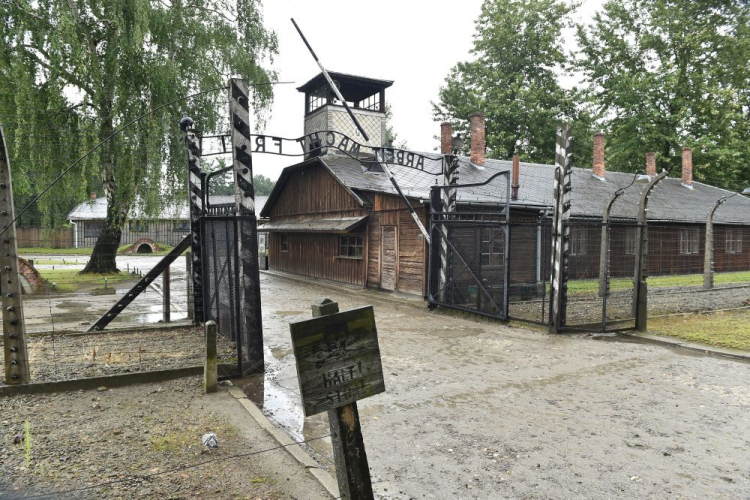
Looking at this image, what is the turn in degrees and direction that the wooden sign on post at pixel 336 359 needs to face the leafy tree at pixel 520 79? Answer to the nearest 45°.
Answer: approximately 180°

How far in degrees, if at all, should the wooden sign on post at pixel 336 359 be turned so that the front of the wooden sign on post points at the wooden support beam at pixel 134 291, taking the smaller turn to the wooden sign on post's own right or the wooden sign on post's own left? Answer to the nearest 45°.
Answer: approximately 135° to the wooden sign on post's own right

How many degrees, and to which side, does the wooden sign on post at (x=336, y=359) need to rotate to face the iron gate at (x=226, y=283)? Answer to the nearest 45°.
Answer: approximately 180°

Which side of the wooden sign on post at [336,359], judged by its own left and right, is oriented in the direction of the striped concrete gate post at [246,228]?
back

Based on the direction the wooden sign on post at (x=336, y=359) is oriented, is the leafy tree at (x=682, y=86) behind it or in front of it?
behind

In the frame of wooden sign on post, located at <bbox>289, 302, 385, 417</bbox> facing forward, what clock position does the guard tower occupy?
The guard tower is roughly at 6 o'clock from the wooden sign on post.

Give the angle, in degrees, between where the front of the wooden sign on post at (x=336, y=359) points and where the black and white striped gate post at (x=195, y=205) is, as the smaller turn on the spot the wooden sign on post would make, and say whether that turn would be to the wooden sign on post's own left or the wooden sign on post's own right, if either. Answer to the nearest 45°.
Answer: approximately 180°

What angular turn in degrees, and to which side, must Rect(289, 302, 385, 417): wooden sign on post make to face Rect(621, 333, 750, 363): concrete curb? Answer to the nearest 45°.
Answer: approximately 135° to its left

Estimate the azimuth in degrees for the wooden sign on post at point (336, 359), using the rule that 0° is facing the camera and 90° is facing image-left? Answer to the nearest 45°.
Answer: approximately 0°

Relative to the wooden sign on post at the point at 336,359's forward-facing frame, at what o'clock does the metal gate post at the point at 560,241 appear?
The metal gate post is roughly at 7 o'clock from the wooden sign on post.
